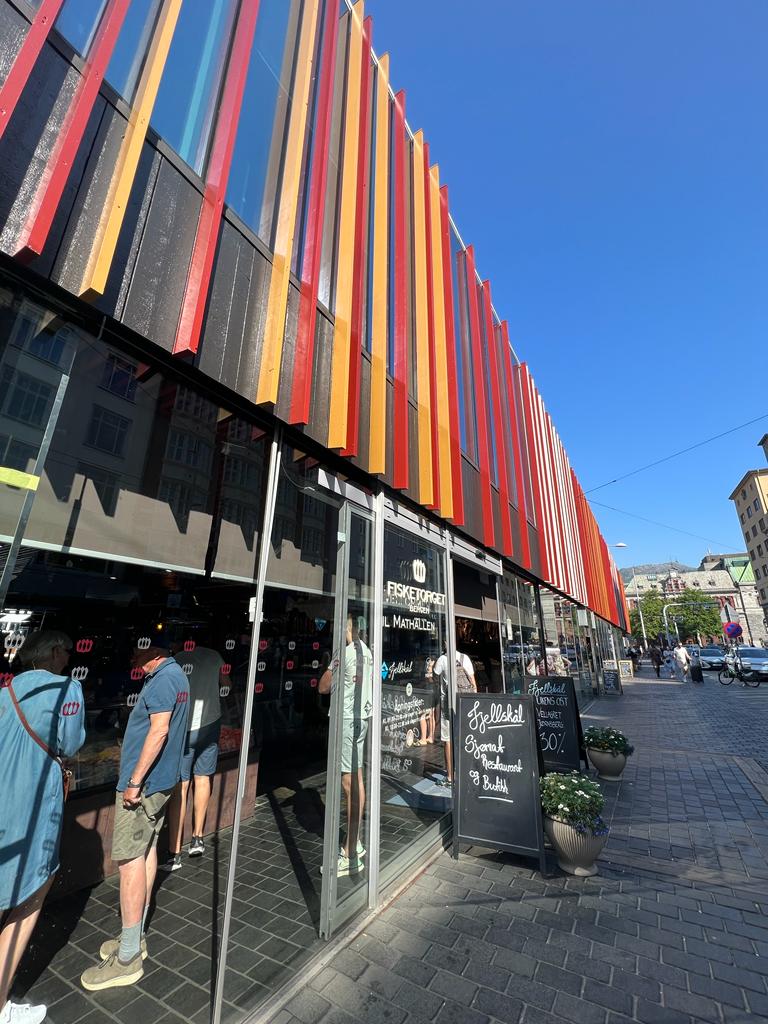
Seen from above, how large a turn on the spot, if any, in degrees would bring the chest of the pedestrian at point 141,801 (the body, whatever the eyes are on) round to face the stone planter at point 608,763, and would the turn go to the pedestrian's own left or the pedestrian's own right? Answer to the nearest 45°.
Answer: approximately 180°

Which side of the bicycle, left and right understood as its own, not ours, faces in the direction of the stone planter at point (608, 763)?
left

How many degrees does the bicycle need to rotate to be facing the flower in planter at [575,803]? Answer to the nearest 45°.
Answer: approximately 90° to its left

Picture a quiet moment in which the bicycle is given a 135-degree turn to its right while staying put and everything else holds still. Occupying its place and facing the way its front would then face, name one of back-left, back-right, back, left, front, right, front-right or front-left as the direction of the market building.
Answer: back-right

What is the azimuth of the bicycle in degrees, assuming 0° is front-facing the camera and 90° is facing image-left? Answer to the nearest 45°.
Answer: approximately 90°

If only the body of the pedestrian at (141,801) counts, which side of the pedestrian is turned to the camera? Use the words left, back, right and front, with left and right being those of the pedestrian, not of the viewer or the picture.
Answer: left

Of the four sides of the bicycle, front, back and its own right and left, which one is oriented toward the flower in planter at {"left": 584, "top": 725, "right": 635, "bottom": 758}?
left

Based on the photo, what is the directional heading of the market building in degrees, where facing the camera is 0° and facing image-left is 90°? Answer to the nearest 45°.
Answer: approximately 315°

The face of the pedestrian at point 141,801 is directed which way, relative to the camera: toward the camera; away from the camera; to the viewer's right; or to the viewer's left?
to the viewer's left

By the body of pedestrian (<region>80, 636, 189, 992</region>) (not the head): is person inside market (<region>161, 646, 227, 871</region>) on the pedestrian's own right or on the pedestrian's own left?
on the pedestrian's own right
